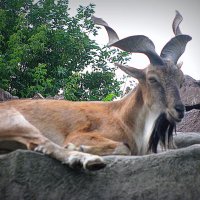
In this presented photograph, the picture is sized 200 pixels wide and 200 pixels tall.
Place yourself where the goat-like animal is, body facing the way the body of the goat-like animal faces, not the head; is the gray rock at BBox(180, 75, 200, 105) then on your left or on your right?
on your left

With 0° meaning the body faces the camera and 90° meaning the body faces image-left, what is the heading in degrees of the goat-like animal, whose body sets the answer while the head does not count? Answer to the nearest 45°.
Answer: approximately 270°
